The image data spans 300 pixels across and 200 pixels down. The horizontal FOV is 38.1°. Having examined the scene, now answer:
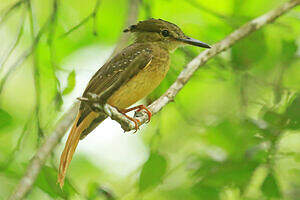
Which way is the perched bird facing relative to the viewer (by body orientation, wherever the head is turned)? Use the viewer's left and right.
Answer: facing to the right of the viewer

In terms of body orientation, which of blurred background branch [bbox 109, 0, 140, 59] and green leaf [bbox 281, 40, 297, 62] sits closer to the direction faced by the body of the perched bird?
the green leaf

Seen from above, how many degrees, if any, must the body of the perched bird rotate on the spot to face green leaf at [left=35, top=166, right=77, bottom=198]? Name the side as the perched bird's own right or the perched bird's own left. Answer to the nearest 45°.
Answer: approximately 135° to the perched bird's own right

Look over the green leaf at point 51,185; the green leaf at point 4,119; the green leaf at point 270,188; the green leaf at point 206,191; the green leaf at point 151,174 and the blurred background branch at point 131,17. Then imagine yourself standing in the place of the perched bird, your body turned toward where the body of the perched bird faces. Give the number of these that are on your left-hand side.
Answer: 1

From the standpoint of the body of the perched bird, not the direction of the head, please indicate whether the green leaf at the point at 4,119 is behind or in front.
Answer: behind

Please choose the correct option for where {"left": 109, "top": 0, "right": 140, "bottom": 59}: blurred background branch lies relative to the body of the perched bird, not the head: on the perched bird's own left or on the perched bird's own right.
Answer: on the perched bird's own left

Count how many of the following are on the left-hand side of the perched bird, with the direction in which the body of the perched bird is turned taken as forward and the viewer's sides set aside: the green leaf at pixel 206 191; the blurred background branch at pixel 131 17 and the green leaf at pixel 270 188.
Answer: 1

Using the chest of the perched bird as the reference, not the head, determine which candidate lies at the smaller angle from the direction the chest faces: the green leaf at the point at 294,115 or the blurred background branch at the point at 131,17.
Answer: the green leaf
